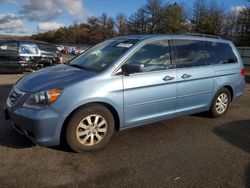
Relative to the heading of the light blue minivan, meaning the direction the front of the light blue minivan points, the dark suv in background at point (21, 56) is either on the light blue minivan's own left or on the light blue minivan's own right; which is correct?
on the light blue minivan's own right

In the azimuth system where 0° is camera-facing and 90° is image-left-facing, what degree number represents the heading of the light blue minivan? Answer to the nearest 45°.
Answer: approximately 45°
